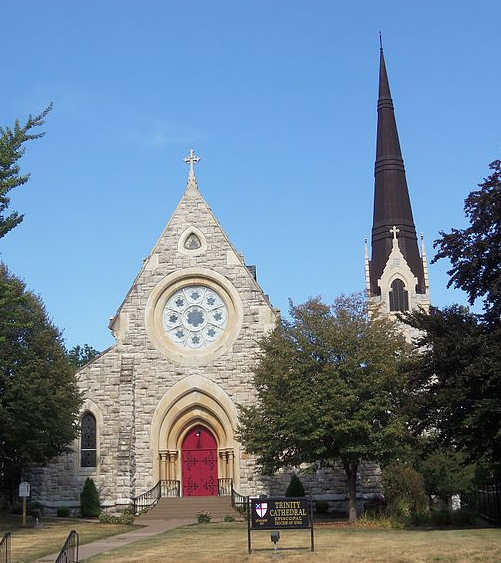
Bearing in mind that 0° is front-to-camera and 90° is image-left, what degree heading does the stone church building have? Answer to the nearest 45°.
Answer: approximately 0°

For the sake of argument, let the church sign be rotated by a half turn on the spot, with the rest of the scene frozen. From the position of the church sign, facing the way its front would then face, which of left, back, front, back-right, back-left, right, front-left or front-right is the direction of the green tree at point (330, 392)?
front

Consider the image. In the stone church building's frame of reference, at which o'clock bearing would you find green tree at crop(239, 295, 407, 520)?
The green tree is roughly at 11 o'clock from the stone church building.

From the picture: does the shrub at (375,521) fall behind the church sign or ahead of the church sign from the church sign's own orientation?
behind

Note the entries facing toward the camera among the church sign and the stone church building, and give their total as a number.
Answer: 2

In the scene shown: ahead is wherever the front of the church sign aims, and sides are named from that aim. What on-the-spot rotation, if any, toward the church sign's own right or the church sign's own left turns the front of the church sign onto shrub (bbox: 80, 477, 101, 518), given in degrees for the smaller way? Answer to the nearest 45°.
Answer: approximately 135° to the church sign's own right

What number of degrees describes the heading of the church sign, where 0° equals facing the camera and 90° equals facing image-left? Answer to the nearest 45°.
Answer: approximately 0°
